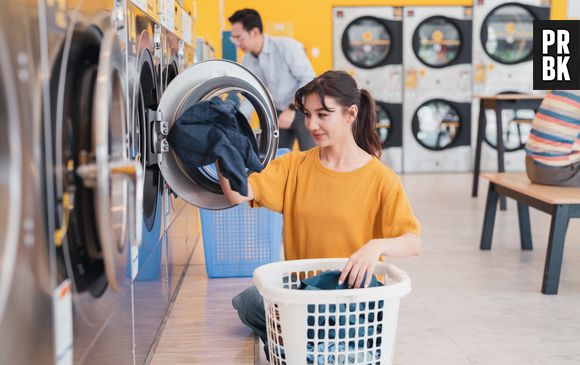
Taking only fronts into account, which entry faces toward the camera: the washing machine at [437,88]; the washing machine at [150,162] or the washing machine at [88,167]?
the washing machine at [437,88]

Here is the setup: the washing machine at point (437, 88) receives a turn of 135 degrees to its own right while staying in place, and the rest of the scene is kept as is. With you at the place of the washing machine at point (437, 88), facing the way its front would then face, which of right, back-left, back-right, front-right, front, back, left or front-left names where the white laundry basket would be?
back-left

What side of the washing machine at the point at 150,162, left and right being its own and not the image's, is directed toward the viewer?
right

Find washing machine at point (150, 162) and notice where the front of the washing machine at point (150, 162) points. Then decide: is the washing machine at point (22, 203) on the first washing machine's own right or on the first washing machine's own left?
on the first washing machine's own right

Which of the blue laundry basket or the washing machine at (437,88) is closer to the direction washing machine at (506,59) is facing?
the blue laundry basket

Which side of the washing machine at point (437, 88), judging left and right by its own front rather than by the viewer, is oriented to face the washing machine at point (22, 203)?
front

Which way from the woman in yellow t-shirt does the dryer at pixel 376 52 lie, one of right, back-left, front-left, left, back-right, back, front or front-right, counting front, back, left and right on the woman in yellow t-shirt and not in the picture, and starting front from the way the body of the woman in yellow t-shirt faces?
back-right

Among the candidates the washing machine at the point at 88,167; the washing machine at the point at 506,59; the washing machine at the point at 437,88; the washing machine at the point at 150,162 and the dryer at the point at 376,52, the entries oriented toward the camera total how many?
3

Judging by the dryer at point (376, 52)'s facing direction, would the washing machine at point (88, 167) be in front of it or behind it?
in front

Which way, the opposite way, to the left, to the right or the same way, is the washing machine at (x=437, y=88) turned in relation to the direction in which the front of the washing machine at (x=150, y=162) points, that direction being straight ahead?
to the right

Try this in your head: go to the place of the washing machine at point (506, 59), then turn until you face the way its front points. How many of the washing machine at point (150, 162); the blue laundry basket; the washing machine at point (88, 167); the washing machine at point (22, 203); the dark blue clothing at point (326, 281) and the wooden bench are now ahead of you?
6

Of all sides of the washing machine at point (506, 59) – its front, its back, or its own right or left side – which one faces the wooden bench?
front

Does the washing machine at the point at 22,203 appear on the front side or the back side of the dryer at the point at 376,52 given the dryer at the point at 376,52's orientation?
on the front side

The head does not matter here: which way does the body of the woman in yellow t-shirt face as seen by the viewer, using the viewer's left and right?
facing the viewer and to the left of the viewer

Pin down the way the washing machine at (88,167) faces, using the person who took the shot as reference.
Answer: facing to the right of the viewer

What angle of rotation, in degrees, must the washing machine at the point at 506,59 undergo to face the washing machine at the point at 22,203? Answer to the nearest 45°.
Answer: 0° — it already faces it
